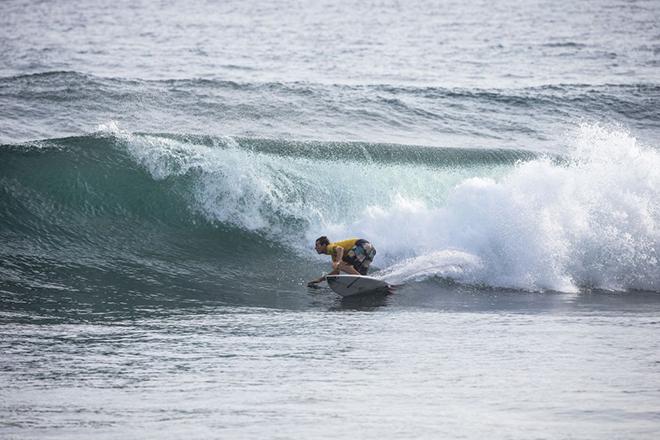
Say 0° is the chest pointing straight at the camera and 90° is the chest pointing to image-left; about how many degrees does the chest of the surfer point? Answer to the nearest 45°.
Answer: approximately 90°
